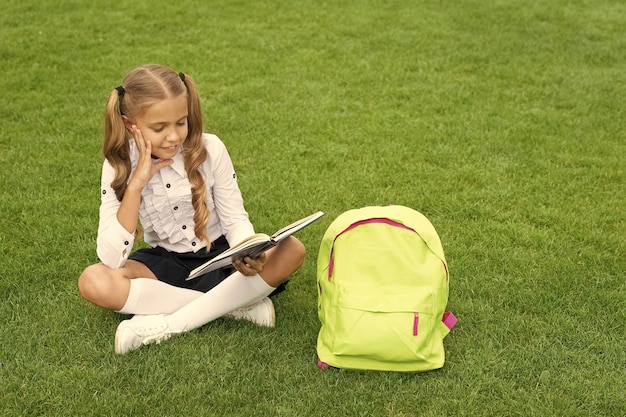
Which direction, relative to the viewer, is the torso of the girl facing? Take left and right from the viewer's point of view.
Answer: facing the viewer

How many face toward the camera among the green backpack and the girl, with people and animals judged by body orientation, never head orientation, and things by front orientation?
2

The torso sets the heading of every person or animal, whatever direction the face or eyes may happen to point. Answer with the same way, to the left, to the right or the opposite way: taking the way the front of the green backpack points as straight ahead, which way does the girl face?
the same way

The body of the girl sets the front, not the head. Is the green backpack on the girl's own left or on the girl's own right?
on the girl's own left

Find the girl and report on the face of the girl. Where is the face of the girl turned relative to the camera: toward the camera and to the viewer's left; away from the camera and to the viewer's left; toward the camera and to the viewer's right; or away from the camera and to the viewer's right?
toward the camera and to the viewer's right

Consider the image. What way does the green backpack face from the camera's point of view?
toward the camera

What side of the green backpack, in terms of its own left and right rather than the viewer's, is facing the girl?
right
